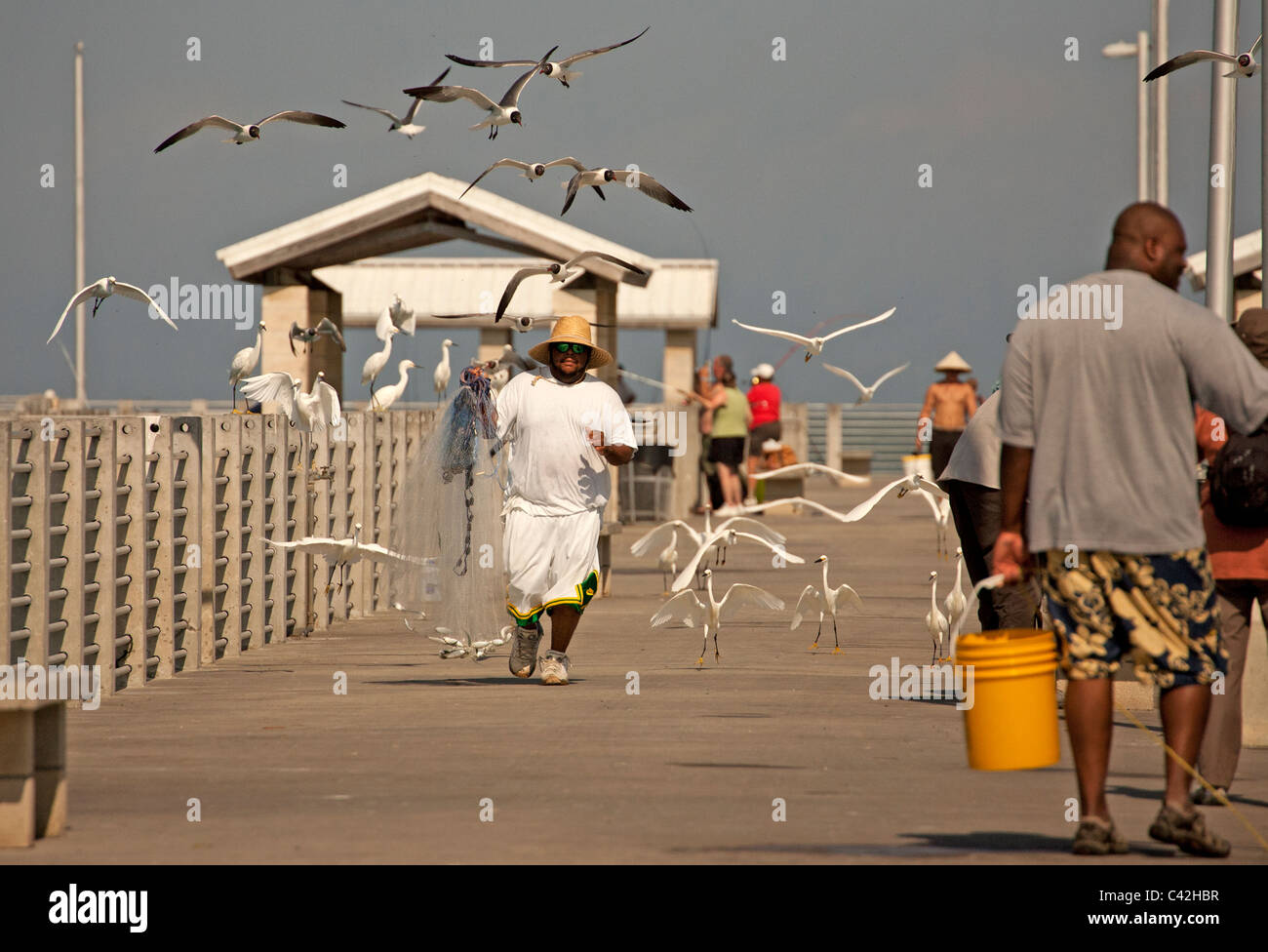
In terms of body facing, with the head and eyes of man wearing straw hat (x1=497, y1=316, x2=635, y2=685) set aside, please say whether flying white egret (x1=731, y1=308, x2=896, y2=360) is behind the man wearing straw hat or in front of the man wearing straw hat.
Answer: behind

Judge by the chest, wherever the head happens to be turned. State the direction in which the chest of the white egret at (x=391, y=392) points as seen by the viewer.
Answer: to the viewer's right

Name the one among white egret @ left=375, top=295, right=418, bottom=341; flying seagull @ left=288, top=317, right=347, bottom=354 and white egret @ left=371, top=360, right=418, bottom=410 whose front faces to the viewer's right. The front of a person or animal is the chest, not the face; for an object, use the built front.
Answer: white egret @ left=371, top=360, right=418, bottom=410

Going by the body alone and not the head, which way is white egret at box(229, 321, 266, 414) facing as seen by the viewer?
to the viewer's right
